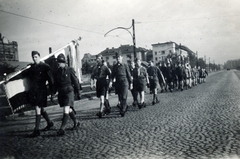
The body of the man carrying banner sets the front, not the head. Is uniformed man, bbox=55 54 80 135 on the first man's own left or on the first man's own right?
on the first man's own left

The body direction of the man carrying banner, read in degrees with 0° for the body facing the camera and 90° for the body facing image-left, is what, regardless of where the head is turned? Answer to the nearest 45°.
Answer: approximately 45°

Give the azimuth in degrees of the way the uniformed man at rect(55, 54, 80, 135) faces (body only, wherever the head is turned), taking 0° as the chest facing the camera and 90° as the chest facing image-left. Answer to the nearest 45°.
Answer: approximately 45°

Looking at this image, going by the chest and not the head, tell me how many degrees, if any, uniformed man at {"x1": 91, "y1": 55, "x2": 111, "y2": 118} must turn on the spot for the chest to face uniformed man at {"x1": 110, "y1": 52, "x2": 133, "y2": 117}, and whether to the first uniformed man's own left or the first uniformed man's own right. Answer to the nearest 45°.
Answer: approximately 135° to the first uniformed man's own left

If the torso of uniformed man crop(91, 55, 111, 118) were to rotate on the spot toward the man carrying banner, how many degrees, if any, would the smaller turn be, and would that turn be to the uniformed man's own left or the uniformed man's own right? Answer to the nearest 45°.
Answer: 0° — they already face them

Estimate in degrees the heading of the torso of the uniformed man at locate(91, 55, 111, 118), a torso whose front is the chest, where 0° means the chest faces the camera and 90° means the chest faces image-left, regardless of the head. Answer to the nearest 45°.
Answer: approximately 45°

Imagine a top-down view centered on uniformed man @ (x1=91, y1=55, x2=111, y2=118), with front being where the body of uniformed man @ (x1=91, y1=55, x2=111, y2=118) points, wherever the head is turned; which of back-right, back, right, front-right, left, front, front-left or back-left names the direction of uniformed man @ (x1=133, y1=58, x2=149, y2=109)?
back
